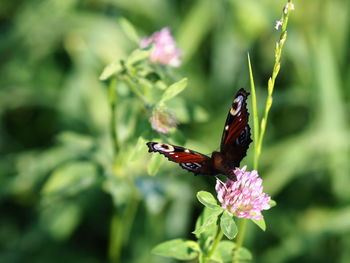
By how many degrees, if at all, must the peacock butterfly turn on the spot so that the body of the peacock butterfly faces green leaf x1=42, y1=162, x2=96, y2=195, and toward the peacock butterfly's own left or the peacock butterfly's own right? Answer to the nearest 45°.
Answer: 0° — it already faces it

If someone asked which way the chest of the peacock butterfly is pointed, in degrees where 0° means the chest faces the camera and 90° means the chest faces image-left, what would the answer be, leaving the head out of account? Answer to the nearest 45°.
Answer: approximately 135°
